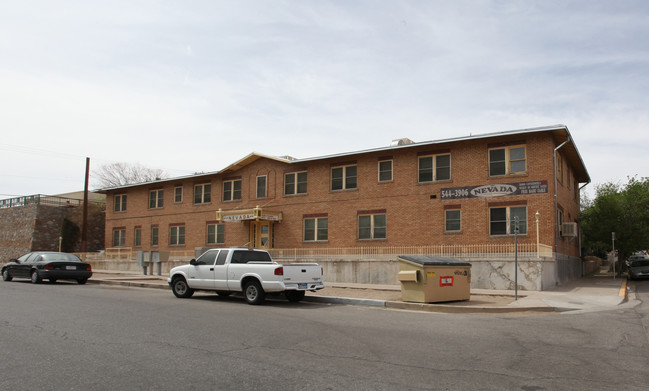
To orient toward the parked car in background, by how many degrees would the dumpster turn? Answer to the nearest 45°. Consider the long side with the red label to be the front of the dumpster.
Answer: approximately 90° to its left

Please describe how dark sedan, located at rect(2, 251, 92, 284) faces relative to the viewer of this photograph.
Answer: facing away from the viewer and to the left of the viewer

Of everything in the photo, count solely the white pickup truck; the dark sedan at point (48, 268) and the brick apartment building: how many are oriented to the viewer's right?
0

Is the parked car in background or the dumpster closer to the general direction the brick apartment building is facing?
the dumpster

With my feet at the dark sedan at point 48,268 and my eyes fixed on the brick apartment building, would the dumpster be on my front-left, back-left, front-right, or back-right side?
front-right

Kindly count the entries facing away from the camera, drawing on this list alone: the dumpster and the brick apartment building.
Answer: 0

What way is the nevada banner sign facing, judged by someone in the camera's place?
facing the viewer and to the left of the viewer

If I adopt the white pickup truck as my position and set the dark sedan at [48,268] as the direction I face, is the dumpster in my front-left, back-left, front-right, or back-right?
back-right

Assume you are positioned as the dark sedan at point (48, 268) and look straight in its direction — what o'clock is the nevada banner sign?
The nevada banner sign is roughly at 5 o'clock from the dark sedan.

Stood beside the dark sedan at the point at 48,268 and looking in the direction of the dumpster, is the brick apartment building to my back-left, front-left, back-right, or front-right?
front-left

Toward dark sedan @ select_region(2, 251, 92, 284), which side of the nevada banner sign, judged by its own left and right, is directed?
right

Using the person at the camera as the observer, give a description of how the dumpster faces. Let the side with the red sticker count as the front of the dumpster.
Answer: facing the viewer and to the right of the viewer

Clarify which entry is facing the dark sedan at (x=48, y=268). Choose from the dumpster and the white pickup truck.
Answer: the white pickup truck

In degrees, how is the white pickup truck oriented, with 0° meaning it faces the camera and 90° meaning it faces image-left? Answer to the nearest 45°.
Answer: approximately 135°

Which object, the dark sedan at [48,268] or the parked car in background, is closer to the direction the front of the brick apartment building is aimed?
the dark sedan

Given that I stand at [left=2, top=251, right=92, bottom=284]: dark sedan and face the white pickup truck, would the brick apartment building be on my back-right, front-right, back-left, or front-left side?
front-left

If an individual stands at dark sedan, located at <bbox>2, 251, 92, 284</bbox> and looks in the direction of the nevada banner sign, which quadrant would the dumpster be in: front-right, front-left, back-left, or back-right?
front-right

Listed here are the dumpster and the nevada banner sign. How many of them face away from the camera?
0

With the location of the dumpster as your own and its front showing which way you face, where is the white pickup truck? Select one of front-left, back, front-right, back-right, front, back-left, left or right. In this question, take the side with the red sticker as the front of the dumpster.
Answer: back-right
